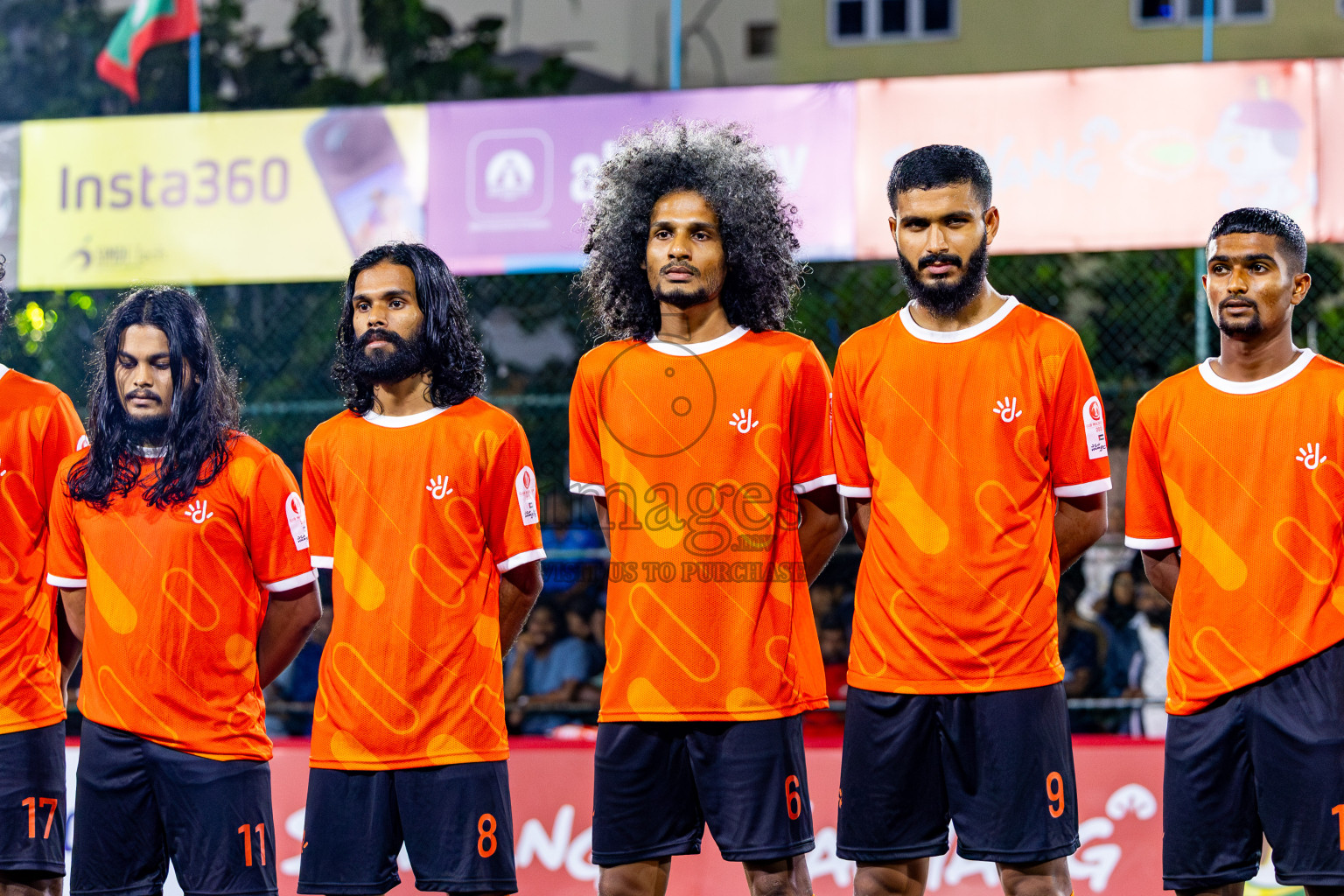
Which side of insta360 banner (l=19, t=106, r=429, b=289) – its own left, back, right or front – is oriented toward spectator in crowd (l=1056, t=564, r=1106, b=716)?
left

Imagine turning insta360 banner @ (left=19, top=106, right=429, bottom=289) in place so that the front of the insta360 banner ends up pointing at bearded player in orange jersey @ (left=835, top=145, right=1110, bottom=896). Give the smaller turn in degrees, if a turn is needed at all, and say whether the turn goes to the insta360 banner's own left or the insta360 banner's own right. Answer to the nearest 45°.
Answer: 0° — it already faces them

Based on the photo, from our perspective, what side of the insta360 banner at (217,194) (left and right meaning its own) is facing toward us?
front

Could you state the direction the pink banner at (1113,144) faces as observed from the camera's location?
facing the viewer

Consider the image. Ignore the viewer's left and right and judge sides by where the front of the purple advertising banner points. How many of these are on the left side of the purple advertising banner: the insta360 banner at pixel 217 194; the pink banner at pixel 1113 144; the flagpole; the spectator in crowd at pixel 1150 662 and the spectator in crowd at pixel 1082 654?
3

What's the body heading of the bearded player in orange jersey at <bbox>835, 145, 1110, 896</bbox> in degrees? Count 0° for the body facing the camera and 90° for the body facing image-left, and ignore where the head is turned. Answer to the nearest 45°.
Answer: approximately 0°

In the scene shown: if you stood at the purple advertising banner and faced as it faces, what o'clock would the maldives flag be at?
The maldives flag is roughly at 4 o'clock from the purple advertising banner.

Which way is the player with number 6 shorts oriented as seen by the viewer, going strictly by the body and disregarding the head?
toward the camera

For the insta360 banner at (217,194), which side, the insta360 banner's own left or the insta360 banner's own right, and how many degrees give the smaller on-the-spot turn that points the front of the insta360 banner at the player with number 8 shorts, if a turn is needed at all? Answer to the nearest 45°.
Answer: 0° — it already faces them
